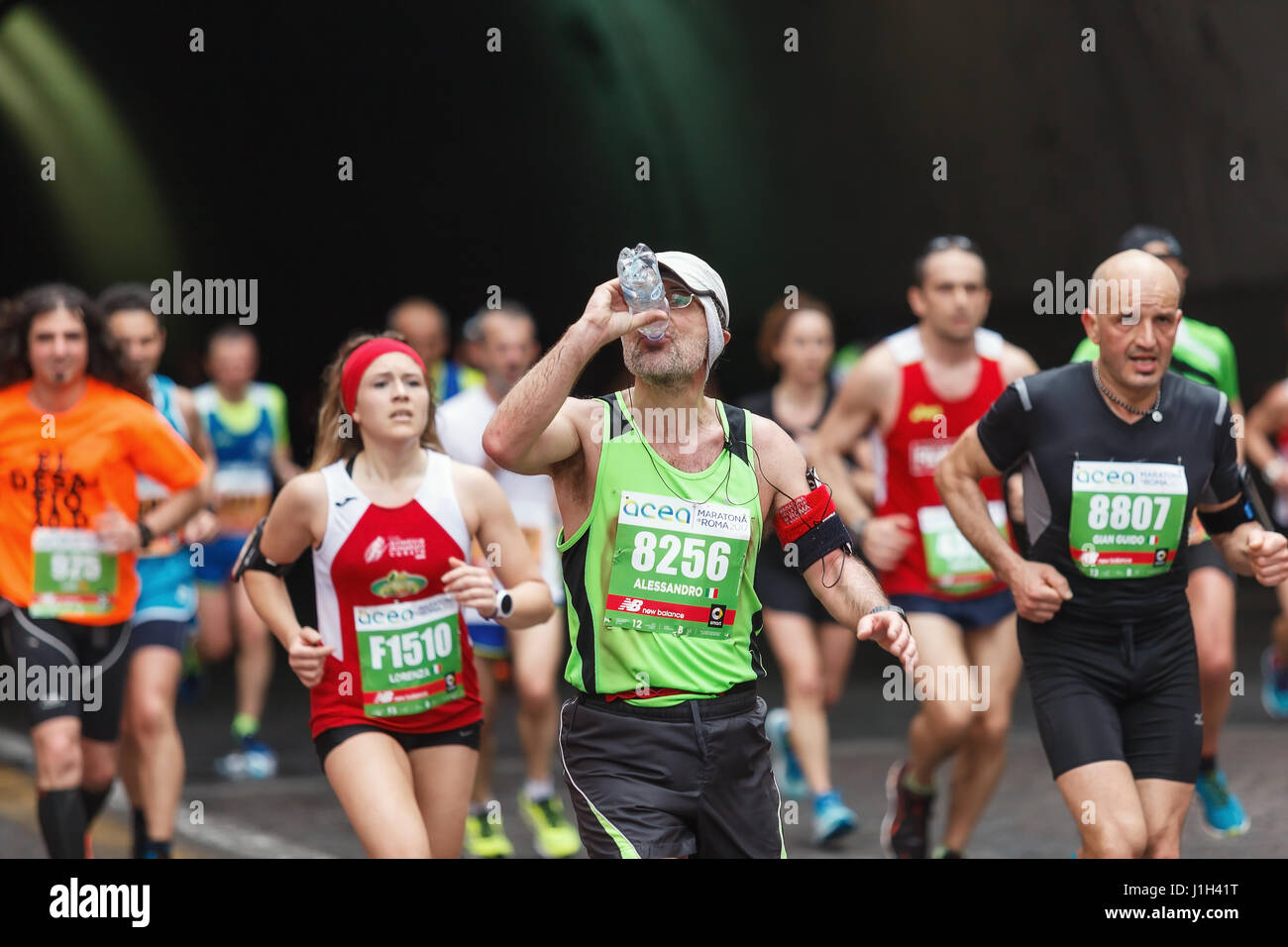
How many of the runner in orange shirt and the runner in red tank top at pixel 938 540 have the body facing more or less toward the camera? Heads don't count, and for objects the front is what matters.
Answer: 2

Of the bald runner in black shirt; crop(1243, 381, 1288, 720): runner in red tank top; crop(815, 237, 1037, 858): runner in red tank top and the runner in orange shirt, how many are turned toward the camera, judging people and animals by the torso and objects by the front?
4

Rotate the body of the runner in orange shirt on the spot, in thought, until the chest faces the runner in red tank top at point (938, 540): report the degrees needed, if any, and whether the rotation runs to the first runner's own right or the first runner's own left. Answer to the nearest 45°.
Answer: approximately 90° to the first runner's own left

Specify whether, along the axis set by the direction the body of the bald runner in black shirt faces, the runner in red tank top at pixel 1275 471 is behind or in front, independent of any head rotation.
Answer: behind

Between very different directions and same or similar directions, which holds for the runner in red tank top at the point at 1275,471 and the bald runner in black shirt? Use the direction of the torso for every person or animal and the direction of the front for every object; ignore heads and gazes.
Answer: same or similar directions

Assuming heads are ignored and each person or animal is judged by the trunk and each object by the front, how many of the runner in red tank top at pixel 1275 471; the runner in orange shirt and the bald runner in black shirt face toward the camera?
3

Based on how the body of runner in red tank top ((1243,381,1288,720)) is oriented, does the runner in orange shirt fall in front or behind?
in front

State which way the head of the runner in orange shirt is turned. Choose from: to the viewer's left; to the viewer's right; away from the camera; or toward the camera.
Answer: toward the camera

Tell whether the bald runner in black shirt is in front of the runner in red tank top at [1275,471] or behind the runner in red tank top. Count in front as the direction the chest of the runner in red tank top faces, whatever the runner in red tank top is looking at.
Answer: in front

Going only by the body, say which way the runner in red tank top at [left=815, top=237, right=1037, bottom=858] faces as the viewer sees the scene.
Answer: toward the camera

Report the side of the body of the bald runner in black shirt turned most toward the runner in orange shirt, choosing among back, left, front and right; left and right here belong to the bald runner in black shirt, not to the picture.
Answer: right

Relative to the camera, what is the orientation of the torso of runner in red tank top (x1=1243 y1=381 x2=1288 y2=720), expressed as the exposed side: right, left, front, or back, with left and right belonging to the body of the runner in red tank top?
front

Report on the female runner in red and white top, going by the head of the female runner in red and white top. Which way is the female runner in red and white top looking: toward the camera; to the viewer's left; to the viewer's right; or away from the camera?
toward the camera

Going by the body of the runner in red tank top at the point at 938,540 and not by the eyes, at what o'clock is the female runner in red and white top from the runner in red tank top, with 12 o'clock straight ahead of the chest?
The female runner in red and white top is roughly at 1 o'clock from the runner in red tank top.

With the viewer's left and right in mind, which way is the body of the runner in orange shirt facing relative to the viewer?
facing the viewer
